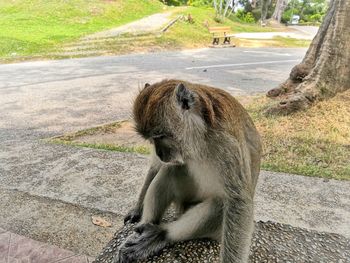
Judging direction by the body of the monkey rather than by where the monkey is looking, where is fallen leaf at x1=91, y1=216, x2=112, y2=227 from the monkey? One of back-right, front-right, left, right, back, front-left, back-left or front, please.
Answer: right

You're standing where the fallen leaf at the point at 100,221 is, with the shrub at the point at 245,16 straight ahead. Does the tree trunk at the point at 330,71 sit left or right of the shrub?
right

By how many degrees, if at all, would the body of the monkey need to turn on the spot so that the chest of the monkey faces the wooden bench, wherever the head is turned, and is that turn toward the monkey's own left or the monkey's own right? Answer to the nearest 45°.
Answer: approximately 135° to the monkey's own right

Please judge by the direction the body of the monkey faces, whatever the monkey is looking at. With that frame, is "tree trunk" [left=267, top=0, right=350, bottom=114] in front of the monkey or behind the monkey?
behind

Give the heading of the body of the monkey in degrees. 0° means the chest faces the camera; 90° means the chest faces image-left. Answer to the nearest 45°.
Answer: approximately 45°
